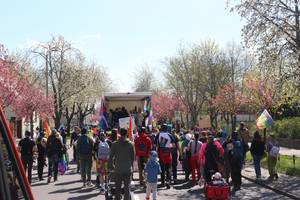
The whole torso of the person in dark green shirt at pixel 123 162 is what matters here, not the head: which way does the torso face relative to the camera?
away from the camera

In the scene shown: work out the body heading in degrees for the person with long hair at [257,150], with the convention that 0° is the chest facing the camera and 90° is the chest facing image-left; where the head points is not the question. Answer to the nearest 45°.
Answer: approximately 180°

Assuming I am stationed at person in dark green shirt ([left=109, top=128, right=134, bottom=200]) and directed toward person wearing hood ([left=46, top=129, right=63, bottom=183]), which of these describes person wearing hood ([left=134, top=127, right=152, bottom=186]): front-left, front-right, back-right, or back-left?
front-right

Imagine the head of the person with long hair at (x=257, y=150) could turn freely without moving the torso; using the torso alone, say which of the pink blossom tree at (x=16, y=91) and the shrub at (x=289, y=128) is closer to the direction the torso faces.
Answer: the shrub

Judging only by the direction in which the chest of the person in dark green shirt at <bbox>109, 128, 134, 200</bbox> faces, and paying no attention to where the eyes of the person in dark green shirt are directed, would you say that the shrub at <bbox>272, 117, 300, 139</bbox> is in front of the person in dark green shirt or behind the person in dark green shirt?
in front

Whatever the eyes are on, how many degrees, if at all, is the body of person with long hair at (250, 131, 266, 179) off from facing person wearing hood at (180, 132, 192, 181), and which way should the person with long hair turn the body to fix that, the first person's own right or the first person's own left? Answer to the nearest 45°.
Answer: approximately 90° to the first person's own left

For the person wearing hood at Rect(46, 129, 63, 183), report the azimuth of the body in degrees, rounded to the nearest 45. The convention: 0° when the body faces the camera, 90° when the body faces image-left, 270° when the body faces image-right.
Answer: approximately 180°

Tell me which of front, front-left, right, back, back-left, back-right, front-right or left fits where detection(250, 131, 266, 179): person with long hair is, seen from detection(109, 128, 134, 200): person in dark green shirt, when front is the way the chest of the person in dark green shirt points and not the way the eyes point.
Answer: front-right

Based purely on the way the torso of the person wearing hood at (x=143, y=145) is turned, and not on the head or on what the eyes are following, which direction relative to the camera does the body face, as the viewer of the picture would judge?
away from the camera

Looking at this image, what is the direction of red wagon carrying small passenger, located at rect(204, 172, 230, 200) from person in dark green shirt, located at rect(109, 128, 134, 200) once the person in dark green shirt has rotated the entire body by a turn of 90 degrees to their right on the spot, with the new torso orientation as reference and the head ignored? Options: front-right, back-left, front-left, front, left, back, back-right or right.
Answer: front

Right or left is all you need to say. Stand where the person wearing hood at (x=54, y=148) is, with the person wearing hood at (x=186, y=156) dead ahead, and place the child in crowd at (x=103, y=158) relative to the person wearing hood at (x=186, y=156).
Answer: right

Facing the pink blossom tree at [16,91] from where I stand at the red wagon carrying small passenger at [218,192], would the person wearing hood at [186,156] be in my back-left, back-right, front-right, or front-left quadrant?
front-right

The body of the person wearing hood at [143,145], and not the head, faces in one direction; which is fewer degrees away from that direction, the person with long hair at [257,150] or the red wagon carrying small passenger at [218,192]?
the person with long hair

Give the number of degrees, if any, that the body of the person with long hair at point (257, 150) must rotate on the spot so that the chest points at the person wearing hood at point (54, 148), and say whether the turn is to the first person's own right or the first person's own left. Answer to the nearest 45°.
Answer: approximately 90° to the first person's own left
